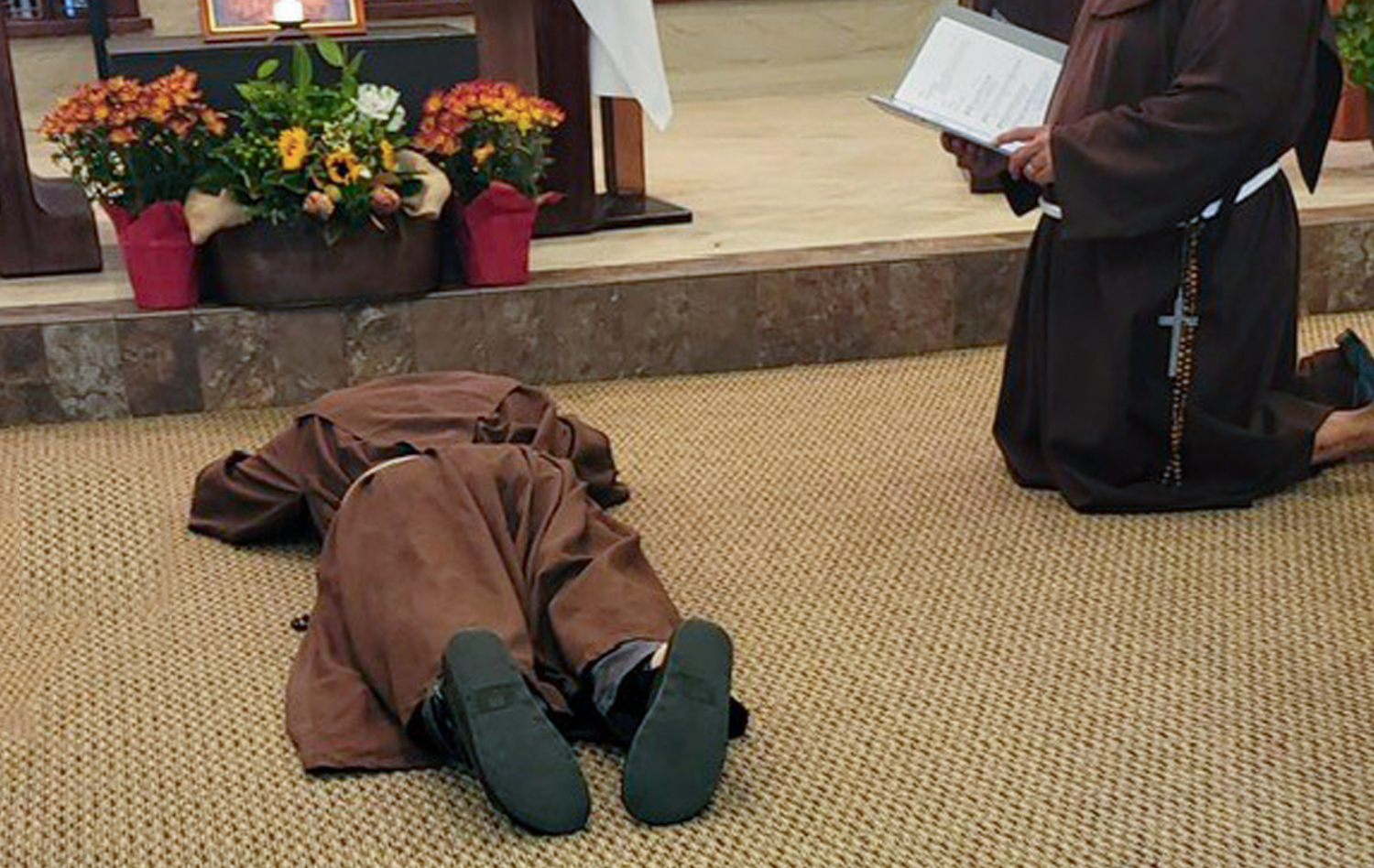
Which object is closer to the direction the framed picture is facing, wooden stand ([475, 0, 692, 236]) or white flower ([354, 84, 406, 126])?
the white flower

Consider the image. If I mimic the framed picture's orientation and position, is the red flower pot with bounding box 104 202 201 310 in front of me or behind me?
in front

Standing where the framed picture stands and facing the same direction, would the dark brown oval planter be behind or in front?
in front

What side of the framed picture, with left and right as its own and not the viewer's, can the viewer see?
front

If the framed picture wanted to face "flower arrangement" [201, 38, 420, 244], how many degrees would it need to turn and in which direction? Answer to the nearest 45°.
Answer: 0° — it already faces it

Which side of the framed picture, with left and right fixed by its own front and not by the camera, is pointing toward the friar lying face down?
front

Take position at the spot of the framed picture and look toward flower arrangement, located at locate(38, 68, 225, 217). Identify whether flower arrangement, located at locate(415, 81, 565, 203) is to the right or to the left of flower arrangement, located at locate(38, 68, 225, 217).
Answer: left

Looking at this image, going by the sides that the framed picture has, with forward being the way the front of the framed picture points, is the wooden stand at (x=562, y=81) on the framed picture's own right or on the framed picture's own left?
on the framed picture's own left

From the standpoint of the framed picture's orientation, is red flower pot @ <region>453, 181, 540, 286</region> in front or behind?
in front

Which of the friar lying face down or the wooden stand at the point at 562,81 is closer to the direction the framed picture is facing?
the friar lying face down

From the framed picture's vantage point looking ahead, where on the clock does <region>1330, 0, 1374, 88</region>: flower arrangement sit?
The flower arrangement is roughly at 9 o'clock from the framed picture.

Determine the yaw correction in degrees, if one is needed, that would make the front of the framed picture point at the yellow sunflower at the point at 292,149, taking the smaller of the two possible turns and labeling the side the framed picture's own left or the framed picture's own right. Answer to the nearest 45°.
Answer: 0° — it already faces it
